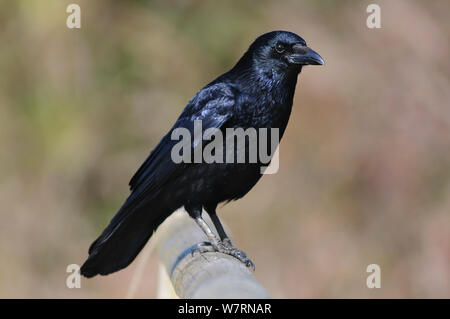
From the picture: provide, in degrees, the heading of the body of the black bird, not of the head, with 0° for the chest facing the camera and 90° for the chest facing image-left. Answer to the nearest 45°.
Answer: approximately 270°
